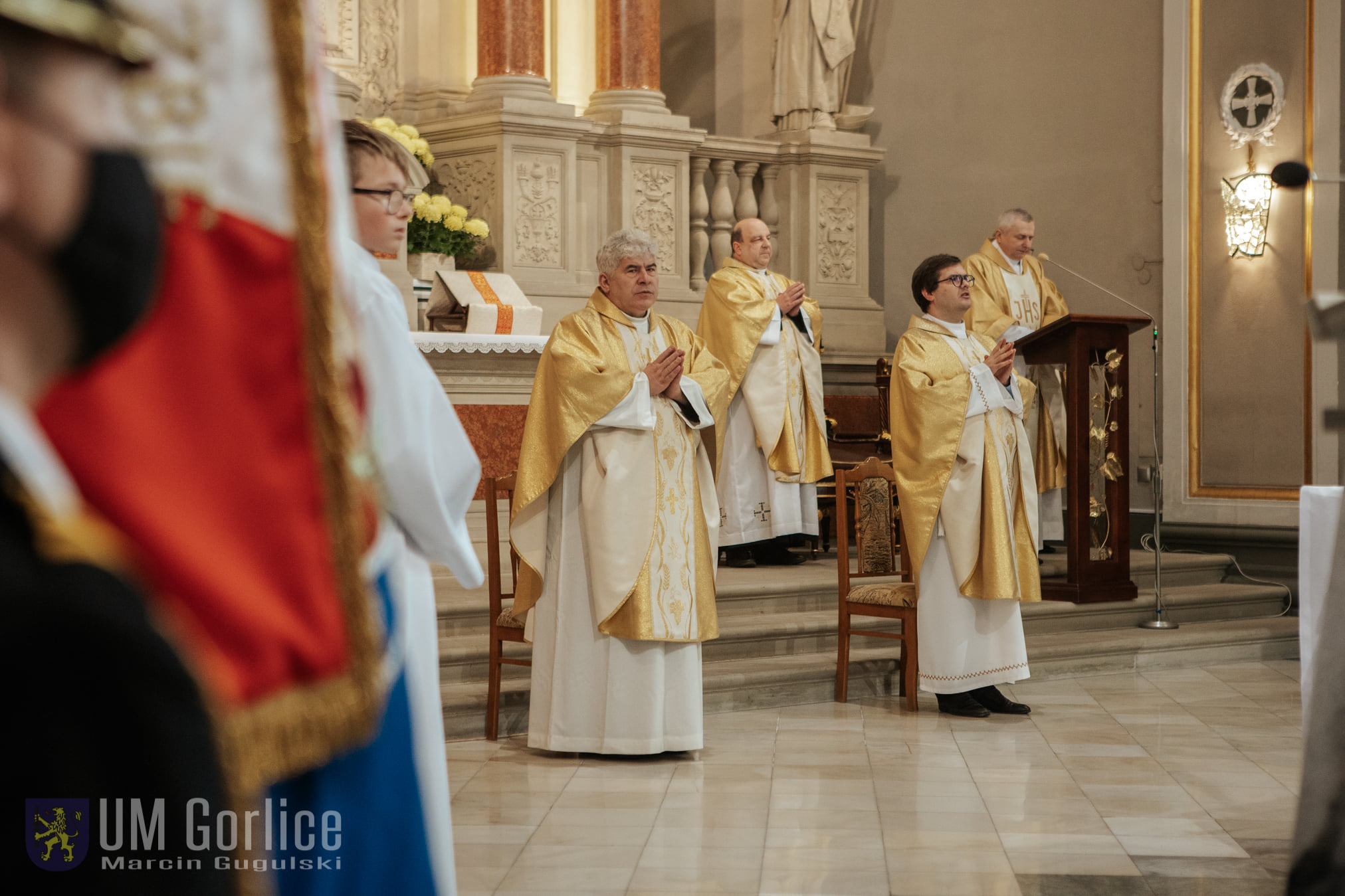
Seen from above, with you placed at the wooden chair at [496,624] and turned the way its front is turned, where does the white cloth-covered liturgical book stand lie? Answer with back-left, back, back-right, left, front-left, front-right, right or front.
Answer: back-left

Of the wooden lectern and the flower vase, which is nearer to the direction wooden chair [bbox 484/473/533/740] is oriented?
the wooden lectern

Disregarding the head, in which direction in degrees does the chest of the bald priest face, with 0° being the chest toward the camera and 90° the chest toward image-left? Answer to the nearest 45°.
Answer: approximately 315°

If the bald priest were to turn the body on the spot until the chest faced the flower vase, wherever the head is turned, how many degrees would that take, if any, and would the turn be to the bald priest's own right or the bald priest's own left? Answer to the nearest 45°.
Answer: approximately 135° to the bald priest's own right

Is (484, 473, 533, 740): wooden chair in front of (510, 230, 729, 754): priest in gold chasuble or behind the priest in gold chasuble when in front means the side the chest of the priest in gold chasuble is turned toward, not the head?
behind

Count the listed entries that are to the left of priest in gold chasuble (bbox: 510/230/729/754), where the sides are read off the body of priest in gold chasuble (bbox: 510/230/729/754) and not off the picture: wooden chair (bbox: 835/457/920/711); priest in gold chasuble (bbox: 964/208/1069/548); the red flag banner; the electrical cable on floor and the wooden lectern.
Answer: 4

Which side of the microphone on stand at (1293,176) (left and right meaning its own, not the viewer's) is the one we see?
left

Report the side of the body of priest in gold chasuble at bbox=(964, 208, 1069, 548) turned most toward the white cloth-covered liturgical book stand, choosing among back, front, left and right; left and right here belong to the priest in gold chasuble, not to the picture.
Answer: right
